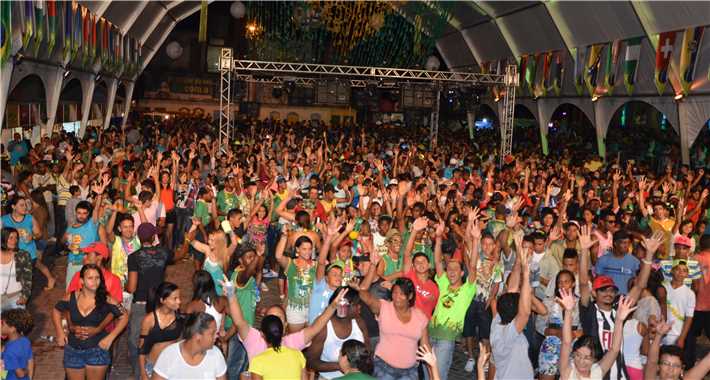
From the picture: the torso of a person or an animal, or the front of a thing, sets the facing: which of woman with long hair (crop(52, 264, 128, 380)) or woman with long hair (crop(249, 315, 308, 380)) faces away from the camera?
woman with long hair (crop(249, 315, 308, 380))

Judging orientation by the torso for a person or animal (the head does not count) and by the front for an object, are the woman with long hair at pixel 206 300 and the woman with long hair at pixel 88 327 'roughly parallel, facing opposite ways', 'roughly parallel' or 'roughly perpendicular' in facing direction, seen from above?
roughly parallel, facing opposite ways

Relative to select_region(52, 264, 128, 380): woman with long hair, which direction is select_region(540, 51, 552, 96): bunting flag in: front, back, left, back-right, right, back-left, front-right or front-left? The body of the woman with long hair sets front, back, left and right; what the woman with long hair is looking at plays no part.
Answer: back-left

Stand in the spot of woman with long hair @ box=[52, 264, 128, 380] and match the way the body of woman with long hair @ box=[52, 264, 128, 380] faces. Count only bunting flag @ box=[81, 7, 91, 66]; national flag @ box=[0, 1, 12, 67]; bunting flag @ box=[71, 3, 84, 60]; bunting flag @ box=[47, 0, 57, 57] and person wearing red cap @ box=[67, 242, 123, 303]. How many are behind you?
5

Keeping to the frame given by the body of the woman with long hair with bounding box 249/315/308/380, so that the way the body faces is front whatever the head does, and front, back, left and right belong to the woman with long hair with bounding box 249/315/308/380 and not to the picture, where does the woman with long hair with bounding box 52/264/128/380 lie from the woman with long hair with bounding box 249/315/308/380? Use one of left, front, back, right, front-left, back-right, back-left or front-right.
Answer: front-left

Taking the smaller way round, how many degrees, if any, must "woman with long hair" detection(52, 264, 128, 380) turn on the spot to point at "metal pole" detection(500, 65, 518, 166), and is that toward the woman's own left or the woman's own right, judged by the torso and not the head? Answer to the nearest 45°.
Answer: approximately 135° to the woman's own left

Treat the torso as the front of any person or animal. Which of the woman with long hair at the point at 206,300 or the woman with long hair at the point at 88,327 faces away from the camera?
the woman with long hair at the point at 206,300

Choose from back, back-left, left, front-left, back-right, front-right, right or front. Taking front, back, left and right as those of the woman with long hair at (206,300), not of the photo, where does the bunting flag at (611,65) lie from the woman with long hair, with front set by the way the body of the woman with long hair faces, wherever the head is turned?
front-right

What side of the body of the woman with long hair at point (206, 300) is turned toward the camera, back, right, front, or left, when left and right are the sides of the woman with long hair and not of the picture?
back

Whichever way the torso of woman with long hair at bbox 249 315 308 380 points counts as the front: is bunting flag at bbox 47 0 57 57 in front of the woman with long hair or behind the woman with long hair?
in front

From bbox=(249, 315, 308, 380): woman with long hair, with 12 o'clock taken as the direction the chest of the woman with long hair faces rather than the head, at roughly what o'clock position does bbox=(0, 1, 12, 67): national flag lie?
The national flag is roughly at 11 o'clock from the woman with long hair.

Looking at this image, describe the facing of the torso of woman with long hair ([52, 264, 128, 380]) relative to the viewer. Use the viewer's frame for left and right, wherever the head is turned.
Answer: facing the viewer

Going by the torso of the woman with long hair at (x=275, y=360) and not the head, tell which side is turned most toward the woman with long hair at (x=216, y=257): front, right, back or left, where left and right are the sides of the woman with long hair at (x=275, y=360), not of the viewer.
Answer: front

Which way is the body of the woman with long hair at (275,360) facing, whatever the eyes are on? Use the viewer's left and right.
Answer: facing away from the viewer

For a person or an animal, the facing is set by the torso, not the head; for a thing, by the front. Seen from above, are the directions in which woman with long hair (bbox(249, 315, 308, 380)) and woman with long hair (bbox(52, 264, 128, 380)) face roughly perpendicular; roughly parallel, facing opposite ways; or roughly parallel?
roughly parallel, facing opposite ways

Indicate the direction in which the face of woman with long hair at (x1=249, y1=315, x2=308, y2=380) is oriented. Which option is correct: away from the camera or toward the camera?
away from the camera

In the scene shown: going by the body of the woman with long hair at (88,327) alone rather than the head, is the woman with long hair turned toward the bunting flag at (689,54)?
no

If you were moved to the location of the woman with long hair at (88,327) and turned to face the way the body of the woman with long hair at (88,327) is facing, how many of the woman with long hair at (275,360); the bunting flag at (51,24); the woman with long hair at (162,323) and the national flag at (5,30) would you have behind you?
2

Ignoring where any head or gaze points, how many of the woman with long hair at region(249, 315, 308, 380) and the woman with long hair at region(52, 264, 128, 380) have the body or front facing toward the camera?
1
